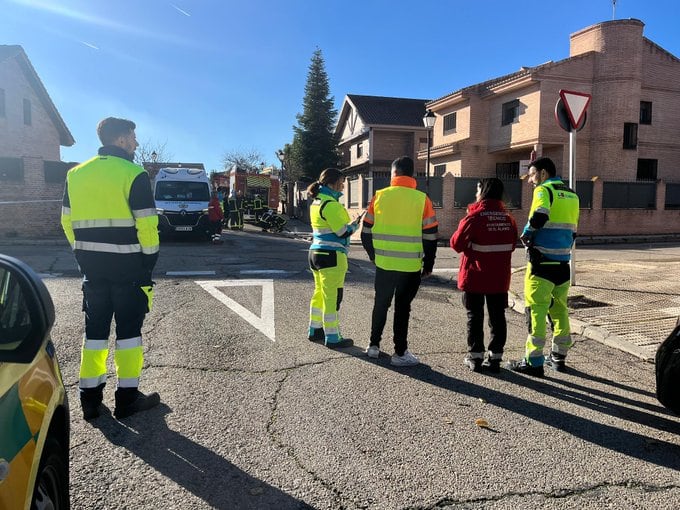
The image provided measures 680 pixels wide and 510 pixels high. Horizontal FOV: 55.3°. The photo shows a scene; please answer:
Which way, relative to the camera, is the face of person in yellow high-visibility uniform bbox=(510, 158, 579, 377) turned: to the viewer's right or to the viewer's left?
to the viewer's left

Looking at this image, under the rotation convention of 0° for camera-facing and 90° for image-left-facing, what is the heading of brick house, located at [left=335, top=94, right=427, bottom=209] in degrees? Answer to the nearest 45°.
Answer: approximately 45°

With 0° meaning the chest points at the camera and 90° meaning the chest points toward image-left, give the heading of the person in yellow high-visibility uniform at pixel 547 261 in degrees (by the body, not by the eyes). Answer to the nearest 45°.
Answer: approximately 135°

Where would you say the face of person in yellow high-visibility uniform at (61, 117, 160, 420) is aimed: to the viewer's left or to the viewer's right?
to the viewer's right

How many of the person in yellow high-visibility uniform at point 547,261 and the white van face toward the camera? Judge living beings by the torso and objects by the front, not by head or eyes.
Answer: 1

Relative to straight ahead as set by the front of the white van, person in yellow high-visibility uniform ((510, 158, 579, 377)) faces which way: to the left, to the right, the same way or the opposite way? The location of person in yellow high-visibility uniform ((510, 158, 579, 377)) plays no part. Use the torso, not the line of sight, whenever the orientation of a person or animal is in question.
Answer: the opposite way

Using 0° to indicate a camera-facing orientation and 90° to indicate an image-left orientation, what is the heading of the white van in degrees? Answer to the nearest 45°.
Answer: approximately 0°
